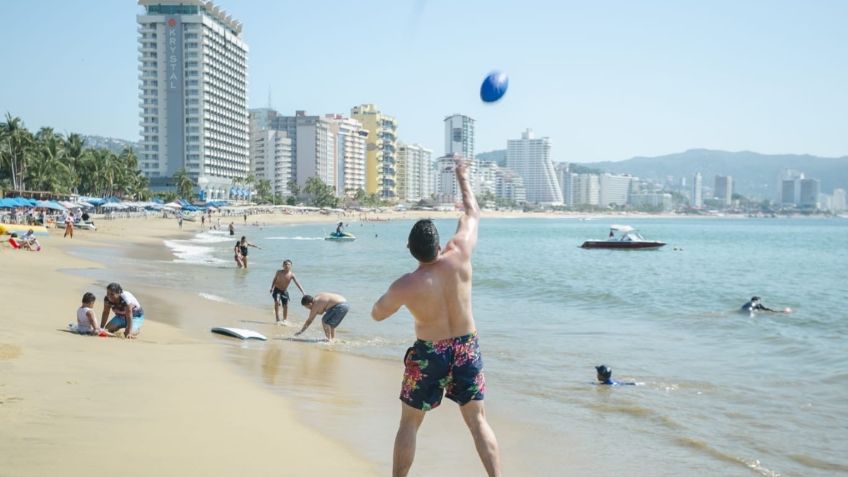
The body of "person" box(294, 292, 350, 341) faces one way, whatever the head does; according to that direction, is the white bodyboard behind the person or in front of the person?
in front

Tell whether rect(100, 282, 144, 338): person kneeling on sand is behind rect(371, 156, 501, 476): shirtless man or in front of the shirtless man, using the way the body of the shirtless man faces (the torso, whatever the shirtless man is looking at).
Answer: in front

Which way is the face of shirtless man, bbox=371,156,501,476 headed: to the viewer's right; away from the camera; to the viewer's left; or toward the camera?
away from the camera

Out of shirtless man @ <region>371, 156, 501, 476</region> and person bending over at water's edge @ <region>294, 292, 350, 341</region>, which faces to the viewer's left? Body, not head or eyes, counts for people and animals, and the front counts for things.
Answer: the person bending over at water's edge

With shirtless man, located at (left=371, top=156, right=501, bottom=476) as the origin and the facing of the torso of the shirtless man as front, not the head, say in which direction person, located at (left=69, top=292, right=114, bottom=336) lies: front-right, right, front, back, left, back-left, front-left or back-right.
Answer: front-left

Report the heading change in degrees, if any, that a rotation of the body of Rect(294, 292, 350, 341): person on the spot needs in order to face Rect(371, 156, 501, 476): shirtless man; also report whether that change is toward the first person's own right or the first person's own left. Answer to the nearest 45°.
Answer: approximately 90° to the first person's own left

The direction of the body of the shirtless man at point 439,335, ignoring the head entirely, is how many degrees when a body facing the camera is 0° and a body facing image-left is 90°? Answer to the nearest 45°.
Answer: approximately 180°

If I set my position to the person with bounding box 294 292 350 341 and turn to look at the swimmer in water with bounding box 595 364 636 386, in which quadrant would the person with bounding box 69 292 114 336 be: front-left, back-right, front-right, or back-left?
back-right

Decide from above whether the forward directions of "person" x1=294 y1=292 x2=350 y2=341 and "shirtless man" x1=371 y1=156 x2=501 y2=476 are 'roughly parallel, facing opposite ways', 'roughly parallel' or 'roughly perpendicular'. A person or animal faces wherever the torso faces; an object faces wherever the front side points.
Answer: roughly perpendicular

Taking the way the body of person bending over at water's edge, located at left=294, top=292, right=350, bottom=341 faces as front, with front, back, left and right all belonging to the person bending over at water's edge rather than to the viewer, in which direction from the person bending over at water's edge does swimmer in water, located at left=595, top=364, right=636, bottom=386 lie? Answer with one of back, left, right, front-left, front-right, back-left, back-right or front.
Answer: back-left

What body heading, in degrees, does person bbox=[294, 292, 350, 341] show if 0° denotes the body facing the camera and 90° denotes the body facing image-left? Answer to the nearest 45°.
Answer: approximately 90°

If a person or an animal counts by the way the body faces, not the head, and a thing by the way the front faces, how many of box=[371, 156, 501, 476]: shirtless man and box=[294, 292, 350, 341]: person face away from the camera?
1
